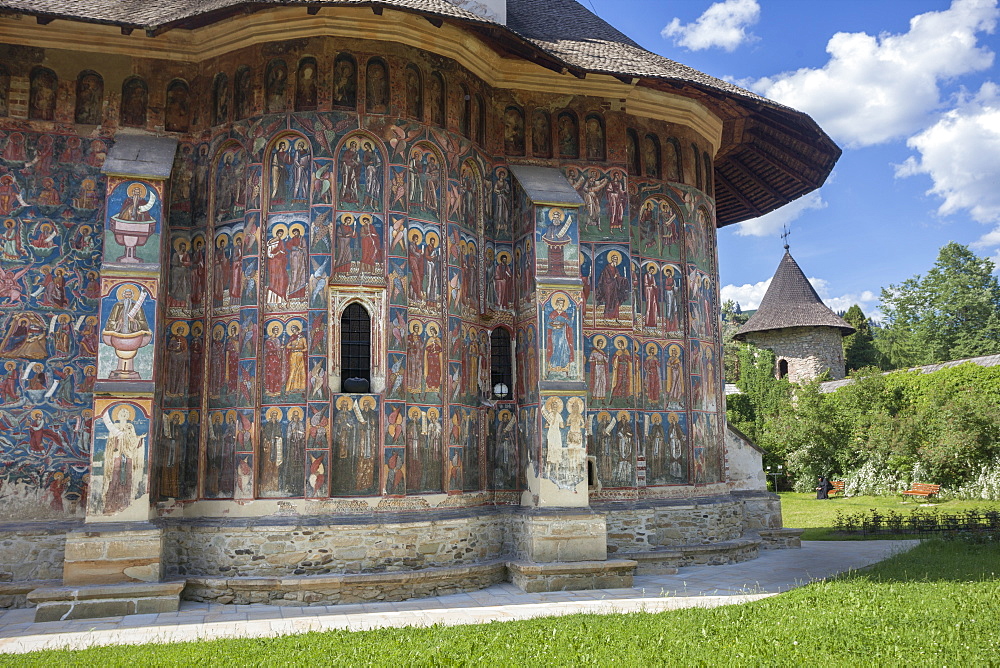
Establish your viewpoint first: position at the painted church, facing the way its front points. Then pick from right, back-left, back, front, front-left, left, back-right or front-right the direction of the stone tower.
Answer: back-right

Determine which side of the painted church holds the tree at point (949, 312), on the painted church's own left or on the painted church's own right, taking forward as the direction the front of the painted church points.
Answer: on the painted church's own right

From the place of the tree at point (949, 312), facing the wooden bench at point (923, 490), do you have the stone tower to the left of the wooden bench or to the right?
right
